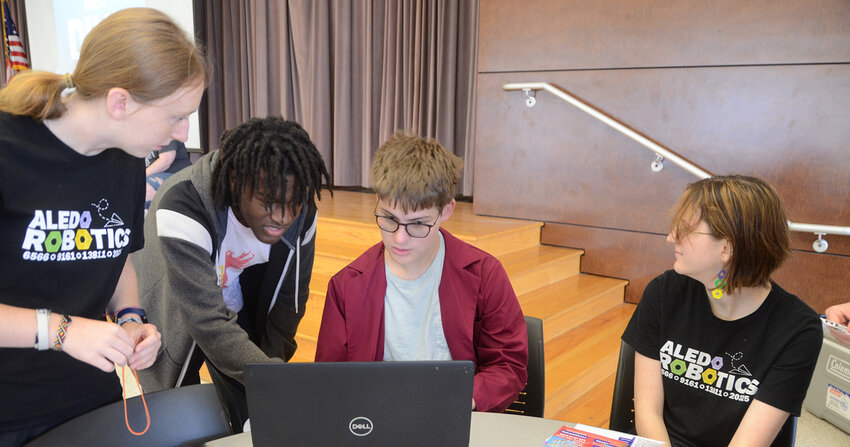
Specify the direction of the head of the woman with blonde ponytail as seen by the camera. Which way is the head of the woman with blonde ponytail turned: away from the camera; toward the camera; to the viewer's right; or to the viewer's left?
to the viewer's right

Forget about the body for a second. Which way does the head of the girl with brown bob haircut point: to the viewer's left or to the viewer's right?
to the viewer's left

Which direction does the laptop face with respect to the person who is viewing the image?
facing away from the viewer

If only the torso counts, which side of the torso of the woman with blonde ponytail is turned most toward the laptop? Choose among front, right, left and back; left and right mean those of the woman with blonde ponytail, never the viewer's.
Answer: front

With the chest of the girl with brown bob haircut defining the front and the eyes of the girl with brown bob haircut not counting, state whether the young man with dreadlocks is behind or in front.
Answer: in front

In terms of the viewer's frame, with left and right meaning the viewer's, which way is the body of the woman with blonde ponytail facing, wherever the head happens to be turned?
facing the viewer and to the right of the viewer

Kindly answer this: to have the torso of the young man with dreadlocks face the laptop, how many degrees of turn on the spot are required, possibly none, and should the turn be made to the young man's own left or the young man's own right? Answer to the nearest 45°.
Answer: approximately 45° to the young man's own right

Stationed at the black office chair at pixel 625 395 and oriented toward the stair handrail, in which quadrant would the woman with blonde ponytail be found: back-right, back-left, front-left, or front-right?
back-left

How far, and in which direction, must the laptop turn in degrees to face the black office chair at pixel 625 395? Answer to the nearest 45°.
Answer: approximately 45° to its right

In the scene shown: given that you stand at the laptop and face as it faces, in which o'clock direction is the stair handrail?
The stair handrail is roughly at 1 o'clock from the laptop.

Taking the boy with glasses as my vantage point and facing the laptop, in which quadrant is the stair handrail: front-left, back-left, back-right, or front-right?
back-left
